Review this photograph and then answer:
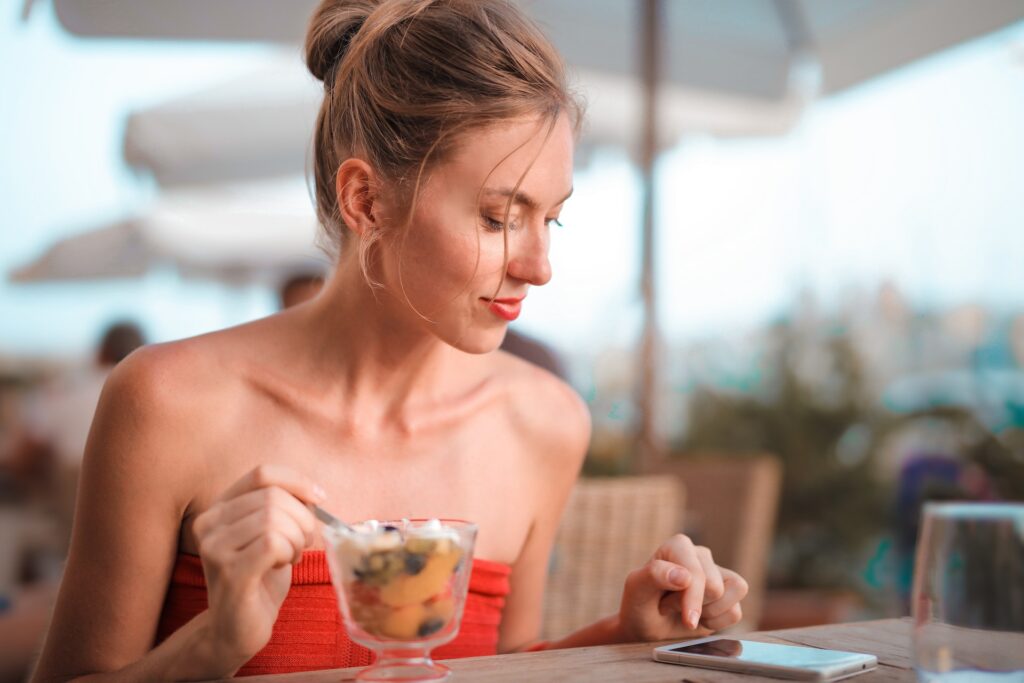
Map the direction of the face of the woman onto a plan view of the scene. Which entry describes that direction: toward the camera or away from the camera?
toward the camera

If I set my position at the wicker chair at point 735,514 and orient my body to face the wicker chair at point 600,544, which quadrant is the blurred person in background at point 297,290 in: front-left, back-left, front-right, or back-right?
front-right

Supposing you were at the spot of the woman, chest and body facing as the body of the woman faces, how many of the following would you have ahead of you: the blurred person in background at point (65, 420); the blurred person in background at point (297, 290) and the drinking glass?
1

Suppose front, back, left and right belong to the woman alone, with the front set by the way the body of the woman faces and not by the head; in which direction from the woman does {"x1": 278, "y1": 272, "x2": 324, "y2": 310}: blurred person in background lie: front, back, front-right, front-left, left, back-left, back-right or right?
back-left
